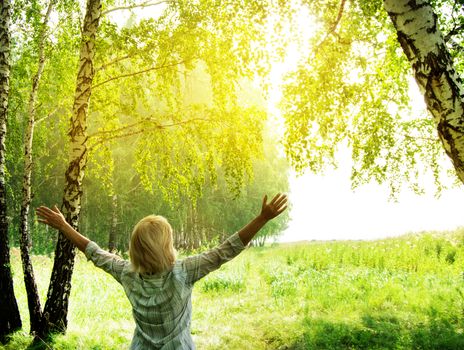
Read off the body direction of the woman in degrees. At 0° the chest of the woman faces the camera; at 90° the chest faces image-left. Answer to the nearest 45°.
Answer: approximately 180°

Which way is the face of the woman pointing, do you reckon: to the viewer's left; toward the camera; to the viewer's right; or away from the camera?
away from the camera
